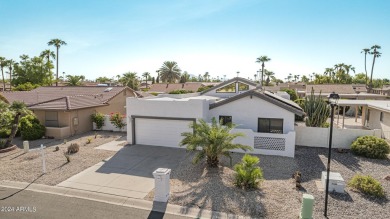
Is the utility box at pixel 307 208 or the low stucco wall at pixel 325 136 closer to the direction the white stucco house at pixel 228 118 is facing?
the utility box

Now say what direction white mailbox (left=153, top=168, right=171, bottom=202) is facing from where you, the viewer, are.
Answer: facing the viewer and to the left of the viewer

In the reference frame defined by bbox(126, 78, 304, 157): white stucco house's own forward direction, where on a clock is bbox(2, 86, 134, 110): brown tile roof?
The brown tile roof is roughly at 4 o'clock from the white stucco house.

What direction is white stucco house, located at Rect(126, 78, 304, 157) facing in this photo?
toward the camera

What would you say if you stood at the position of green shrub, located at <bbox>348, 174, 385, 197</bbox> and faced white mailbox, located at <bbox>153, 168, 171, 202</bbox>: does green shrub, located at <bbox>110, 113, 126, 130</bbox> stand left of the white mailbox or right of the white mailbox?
right

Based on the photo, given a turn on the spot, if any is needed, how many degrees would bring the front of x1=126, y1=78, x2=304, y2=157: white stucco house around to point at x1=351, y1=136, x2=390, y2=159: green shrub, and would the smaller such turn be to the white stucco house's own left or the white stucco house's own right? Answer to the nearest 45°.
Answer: approximately 90° to the white stucco house's own left

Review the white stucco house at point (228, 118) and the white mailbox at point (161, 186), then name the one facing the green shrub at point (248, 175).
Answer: the white stucco house

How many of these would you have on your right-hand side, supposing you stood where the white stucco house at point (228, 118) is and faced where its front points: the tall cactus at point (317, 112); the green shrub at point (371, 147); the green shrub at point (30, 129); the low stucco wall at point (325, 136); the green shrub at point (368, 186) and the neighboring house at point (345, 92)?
1

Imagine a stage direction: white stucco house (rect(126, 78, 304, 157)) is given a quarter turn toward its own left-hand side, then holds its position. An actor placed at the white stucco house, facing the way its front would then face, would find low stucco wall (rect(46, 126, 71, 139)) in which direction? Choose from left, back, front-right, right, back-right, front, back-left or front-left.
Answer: back

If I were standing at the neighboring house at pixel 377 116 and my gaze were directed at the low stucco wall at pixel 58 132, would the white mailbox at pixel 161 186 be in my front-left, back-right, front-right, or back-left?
front-left

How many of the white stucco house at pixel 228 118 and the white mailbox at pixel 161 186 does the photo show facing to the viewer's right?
0

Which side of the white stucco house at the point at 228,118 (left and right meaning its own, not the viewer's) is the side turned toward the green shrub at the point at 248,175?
front

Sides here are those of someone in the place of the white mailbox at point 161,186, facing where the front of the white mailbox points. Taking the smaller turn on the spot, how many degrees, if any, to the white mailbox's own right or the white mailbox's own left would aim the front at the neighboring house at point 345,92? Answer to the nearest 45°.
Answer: approximately 180°

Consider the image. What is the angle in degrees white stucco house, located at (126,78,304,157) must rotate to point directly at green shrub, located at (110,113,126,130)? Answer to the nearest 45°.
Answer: approximately 135° to its right

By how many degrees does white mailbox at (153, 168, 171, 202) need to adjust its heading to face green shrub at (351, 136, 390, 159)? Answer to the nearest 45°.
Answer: approximately 135° to its left

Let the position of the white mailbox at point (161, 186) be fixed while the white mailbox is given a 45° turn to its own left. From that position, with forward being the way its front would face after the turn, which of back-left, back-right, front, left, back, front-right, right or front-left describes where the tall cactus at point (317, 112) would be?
back-left

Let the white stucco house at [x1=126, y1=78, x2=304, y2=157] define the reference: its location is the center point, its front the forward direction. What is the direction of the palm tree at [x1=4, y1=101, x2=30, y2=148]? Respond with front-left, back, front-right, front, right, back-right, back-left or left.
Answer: right

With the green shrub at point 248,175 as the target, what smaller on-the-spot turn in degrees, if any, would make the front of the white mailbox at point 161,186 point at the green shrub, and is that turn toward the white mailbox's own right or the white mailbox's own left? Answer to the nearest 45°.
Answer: approximately 135° to the white mailbox's own left

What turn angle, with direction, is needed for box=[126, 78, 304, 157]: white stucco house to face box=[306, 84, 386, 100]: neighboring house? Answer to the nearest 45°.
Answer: approximately 135° to its left

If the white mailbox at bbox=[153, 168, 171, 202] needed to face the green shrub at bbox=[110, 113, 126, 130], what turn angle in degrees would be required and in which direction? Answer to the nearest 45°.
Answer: approximately 135° to its right
